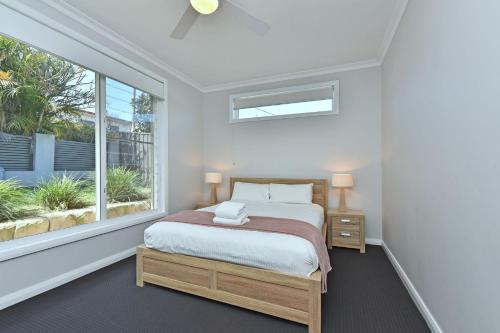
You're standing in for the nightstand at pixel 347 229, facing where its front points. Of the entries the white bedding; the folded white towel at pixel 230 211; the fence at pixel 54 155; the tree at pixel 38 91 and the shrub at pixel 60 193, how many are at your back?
0

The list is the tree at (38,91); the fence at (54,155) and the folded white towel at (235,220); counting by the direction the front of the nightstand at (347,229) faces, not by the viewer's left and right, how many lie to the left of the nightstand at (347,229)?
0

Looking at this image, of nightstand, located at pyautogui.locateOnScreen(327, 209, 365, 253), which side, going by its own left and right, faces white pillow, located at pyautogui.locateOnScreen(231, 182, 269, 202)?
right

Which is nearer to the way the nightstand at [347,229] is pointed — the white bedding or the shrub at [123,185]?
the white bedding

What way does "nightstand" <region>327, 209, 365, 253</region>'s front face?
toward the camera

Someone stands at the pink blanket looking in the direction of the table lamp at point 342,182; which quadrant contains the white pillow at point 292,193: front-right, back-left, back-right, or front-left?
front-left

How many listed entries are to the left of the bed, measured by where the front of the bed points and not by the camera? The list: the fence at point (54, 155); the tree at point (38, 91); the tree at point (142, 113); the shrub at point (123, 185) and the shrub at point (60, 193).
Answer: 0

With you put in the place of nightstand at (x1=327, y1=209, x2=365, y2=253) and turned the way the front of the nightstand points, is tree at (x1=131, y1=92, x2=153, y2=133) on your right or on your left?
on your right

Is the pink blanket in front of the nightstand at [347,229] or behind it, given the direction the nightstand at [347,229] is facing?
in front

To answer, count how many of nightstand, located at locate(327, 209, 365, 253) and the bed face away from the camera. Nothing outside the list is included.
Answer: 0

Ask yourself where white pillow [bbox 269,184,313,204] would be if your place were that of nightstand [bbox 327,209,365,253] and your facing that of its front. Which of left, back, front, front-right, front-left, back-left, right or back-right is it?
right

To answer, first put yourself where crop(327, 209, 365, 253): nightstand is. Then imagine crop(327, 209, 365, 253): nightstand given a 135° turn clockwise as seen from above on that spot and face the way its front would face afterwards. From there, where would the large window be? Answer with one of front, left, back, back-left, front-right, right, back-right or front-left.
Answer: left

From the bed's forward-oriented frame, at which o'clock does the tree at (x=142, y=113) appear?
The tree is roughly at 3 o'clock from the bed.

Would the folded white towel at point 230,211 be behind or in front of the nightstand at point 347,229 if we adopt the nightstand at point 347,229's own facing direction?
in front

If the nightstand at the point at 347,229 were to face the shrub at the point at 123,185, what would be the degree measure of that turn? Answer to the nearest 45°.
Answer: approximately 45° to its right

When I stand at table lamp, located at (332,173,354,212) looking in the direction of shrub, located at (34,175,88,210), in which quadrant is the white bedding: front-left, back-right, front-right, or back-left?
front-left

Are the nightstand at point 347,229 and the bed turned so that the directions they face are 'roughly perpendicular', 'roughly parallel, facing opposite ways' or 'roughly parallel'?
roughly parallel

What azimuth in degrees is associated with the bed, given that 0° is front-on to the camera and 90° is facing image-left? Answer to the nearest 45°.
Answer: approximately 45°
